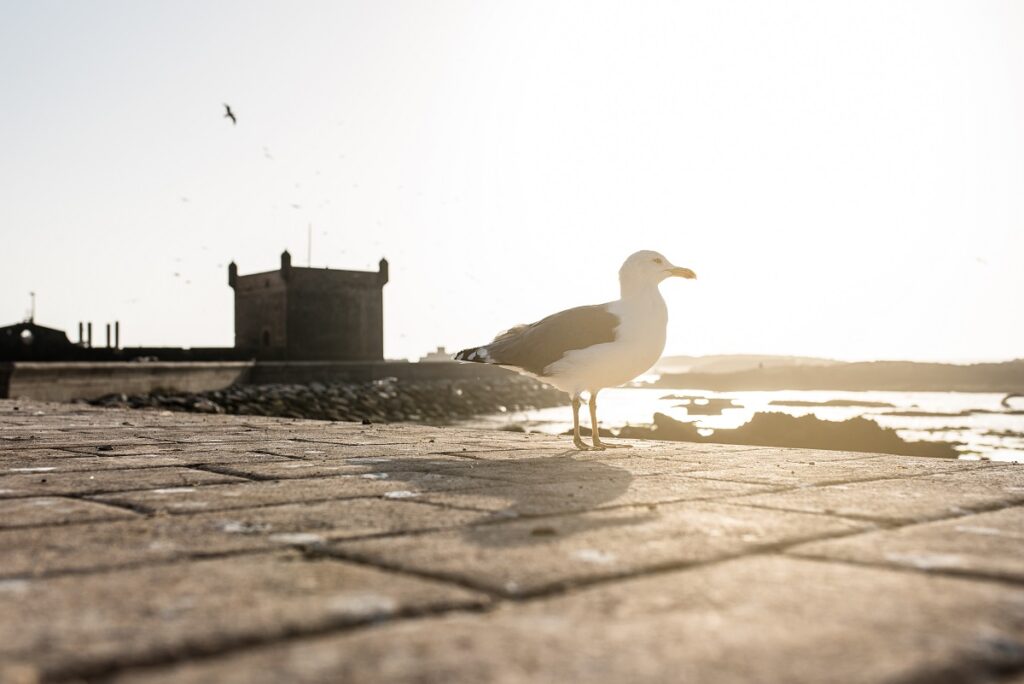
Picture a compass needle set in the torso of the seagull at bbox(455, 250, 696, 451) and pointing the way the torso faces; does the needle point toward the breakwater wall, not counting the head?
no

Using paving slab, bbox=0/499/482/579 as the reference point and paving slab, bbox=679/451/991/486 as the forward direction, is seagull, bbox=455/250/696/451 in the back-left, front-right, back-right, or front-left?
front-left

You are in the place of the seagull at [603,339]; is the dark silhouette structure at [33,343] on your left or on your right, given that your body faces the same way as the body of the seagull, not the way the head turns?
on your left

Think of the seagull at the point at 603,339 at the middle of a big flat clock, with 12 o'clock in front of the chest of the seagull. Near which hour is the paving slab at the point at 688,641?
The paving slab is roughly at 3 o'clock from the seagull.

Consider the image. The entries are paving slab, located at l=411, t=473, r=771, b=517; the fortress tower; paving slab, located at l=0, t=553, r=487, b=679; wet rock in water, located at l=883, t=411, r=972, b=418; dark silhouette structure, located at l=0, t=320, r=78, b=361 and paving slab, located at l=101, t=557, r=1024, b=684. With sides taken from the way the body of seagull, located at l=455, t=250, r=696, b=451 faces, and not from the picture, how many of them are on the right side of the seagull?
3

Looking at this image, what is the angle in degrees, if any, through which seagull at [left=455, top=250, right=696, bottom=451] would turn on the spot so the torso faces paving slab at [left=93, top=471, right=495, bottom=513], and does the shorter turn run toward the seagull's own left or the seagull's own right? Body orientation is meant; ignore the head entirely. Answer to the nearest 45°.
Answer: approximately 135° to the seagull's own right

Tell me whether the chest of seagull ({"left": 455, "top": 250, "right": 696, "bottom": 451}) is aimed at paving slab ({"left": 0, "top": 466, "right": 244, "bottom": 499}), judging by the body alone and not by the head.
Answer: no

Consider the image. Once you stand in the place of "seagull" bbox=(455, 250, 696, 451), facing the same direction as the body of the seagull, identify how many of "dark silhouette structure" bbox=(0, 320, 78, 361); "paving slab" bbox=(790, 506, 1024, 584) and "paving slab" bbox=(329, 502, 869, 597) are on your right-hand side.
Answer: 2

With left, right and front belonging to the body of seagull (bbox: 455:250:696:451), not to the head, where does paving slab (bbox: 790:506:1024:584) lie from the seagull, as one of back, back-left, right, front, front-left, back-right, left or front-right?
right

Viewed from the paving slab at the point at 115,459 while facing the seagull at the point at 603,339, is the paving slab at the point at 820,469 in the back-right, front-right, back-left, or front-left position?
front-right

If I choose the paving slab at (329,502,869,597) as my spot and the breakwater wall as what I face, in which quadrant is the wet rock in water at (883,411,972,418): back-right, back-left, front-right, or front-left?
front-right

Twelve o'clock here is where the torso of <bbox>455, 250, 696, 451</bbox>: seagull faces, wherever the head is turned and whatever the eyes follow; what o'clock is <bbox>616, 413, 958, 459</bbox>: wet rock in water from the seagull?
The wet rock in water is roughly at 10 o'clock from the seagull.

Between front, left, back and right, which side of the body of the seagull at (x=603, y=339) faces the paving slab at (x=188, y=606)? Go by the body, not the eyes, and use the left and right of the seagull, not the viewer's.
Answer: right

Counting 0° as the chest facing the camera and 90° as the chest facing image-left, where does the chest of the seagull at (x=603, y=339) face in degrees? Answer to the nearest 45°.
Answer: approximately 270°

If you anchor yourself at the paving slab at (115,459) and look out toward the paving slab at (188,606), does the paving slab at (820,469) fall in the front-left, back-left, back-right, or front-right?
front-left

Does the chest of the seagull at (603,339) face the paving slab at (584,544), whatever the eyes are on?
no

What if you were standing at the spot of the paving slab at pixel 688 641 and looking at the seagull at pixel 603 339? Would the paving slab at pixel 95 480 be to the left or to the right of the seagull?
left

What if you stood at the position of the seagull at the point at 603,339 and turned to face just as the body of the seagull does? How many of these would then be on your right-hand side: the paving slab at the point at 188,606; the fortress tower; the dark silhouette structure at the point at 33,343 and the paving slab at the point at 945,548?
2
